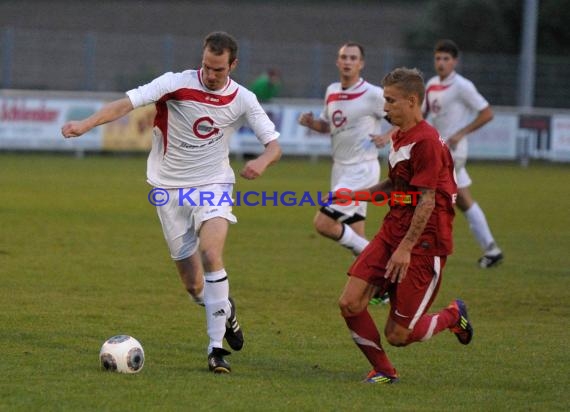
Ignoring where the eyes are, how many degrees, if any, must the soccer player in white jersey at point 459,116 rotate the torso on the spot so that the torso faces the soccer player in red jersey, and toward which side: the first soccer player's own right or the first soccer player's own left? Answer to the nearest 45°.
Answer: approximately 45° to the first soccer player's own left

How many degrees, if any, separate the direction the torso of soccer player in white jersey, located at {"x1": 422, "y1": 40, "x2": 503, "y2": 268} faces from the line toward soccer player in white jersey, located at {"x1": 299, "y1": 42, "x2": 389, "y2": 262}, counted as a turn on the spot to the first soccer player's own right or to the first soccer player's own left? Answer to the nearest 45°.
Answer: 0° — they already face them

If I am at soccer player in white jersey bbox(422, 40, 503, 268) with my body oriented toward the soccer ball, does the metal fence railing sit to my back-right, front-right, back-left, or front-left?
back-right

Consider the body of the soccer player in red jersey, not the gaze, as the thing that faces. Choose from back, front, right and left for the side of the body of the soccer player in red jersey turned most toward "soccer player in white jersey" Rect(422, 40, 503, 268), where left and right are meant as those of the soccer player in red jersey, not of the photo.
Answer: right

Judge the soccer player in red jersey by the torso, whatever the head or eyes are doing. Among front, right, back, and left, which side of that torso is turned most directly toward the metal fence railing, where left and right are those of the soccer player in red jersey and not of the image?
right

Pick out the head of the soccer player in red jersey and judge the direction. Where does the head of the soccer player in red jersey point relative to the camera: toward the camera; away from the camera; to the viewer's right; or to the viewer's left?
to the viewer's left

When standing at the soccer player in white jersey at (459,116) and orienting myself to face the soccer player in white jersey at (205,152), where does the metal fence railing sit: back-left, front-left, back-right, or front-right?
back-right

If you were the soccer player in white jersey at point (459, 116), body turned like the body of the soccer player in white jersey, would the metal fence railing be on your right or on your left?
on your right

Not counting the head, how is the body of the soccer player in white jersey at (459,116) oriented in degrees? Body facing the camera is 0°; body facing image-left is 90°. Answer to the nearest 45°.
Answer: approximately 45°

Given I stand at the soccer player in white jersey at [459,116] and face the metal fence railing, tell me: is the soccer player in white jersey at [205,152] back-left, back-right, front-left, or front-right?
back-left

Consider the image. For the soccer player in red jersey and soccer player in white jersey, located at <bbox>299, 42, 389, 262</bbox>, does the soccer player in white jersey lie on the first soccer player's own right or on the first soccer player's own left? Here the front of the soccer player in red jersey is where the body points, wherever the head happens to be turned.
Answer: on the first soccer player's own right

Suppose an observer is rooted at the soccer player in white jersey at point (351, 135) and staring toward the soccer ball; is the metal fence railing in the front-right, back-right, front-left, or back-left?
back-right

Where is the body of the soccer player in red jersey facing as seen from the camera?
to the viewer's left
